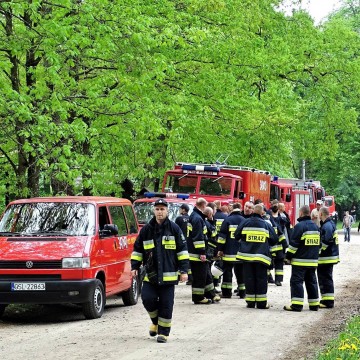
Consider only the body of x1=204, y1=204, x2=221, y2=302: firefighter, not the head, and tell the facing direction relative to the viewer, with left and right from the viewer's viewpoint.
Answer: facing to the right of the viewer

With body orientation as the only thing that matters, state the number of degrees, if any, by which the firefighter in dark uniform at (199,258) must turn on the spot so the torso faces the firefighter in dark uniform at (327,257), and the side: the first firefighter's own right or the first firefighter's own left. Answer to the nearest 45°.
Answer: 0° — they already face them

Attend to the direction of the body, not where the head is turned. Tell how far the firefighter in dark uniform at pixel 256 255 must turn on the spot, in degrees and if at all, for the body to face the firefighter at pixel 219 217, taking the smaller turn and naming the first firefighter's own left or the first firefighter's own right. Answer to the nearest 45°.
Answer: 0° — they already face them

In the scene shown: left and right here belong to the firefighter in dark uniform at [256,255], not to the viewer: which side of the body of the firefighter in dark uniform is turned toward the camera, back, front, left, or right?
back

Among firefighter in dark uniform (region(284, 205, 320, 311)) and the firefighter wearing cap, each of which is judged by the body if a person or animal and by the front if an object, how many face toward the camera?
1

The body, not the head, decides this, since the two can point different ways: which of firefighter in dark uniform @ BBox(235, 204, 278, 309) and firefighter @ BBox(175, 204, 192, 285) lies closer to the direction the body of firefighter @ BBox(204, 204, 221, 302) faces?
the firefighter in dark uniform

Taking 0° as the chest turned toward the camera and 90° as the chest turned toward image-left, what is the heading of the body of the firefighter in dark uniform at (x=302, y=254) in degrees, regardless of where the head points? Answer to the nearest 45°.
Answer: approximately 135°
